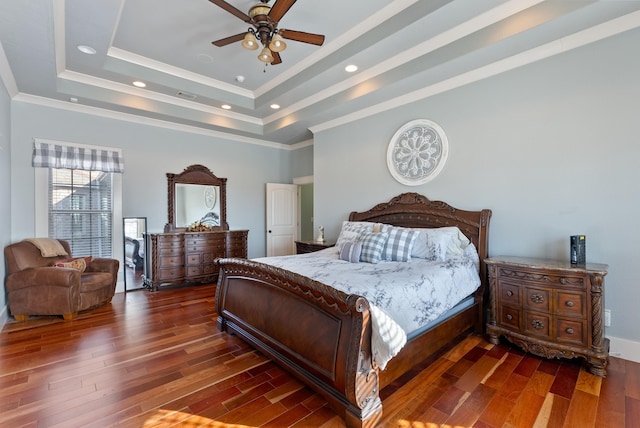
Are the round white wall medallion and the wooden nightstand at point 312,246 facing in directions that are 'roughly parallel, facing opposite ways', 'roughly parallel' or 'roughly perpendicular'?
roughly parallel

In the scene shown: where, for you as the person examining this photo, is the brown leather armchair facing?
facing the viewer and to the right of the viewer

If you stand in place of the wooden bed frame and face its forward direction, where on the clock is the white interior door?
The white interior door is roughly at 4 o'clock from the wooden bed frame.

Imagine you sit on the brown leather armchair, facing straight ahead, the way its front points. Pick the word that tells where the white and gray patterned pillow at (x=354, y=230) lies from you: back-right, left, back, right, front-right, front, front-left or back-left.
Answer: front

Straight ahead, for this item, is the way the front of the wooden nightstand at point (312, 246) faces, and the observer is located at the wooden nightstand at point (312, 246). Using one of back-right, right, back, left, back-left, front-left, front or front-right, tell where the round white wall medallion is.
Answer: left

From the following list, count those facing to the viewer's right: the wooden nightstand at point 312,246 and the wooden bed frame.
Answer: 0

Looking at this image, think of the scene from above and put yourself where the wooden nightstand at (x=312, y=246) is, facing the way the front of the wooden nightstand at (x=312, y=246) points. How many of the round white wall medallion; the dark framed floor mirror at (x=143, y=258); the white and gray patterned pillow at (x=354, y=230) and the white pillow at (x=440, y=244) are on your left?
3

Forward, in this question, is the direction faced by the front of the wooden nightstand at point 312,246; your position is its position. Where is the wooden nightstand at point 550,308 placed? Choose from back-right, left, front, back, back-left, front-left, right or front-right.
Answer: left

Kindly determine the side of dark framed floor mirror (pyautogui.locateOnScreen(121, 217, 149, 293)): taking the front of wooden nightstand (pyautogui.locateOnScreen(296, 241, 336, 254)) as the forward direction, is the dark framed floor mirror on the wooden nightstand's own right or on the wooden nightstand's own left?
on the wooden nightstand's own right

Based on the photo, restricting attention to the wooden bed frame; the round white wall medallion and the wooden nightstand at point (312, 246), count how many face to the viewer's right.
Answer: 0

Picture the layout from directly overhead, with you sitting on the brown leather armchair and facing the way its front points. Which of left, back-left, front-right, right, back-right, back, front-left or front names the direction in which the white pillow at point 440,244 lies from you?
front

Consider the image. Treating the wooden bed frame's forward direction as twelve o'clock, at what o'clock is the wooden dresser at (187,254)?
The wooden dresser is roughly at 3 o'clock from the wooden bed frame.

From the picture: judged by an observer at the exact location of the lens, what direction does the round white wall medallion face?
facing the viewer and to the left of the viewer
